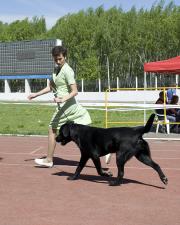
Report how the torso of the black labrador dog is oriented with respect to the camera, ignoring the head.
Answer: to the viewer's left

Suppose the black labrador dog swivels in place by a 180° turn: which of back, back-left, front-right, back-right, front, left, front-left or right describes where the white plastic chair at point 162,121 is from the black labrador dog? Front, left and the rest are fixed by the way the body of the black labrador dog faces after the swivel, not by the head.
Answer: left

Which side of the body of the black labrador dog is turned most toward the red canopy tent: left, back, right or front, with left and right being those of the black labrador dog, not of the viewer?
right
